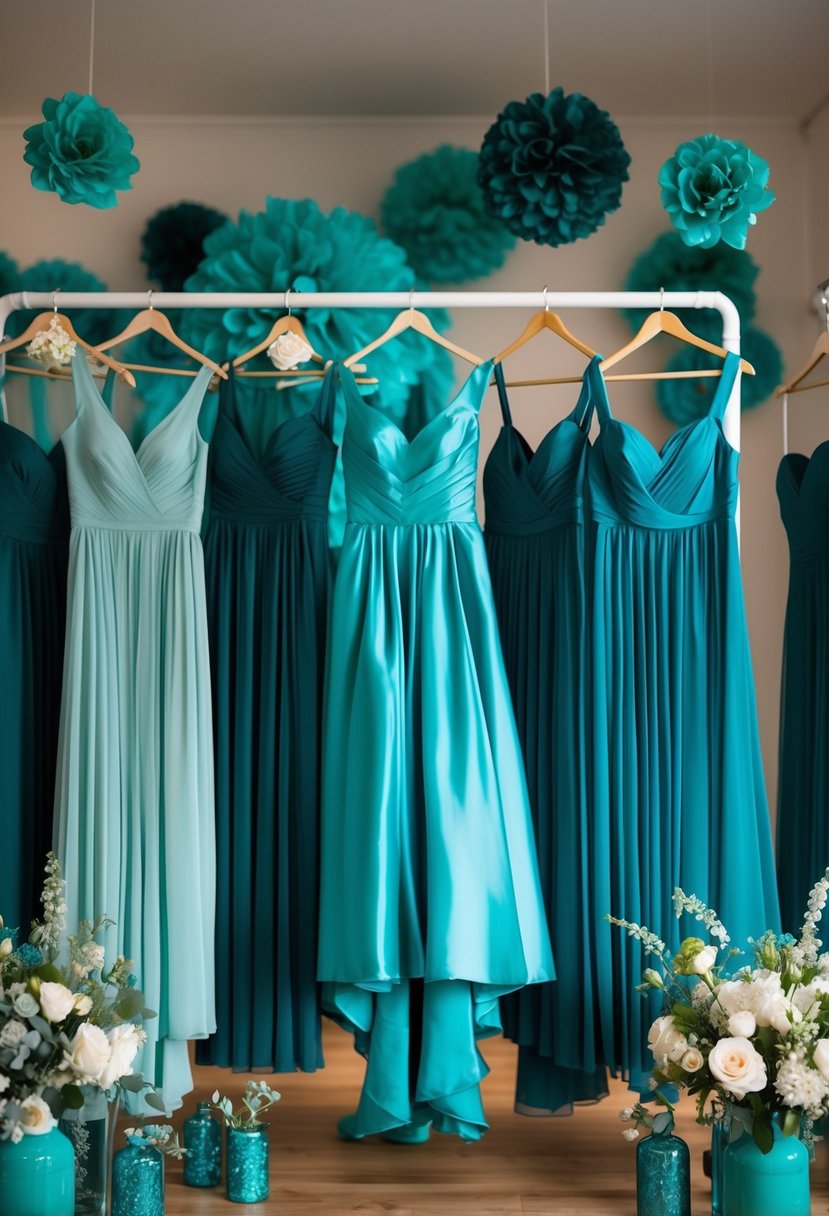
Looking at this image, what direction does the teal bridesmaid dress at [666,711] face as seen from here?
toward the camera

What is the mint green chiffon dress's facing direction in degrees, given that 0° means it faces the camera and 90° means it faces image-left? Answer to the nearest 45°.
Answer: approximately 0°

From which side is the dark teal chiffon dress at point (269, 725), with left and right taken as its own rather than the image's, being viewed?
front

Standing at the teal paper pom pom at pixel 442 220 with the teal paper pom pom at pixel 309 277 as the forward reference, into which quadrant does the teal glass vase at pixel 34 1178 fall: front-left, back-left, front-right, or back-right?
front-left

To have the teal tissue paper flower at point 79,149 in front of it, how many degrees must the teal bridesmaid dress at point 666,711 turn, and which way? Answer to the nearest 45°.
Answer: approximately 90° to its right

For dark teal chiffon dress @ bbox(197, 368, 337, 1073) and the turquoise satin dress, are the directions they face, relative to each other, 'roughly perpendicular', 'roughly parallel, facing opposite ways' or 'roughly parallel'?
roughly parallel

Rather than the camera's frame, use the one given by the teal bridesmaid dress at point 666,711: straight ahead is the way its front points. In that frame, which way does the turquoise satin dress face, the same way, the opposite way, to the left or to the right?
the same way
